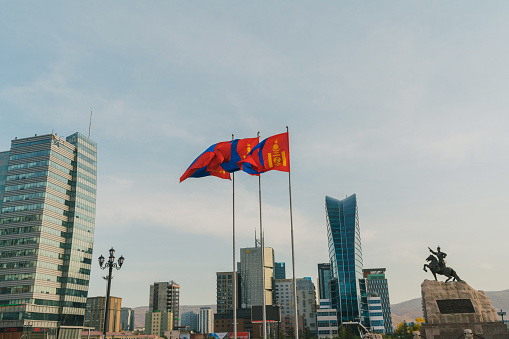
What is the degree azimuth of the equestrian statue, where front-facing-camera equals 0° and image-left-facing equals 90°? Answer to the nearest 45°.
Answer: approximately 90°

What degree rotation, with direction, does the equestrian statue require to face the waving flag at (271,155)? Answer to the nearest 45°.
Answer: approximately 45° to its left

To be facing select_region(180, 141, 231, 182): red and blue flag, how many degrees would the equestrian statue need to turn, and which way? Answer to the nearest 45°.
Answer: approximately 45° to its left

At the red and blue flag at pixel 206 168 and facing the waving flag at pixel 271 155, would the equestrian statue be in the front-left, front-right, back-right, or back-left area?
front-left

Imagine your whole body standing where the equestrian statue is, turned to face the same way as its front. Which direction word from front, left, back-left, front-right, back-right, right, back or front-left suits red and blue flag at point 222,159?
front-left
